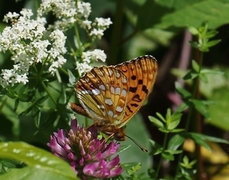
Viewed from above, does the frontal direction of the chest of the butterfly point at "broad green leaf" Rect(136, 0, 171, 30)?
no
